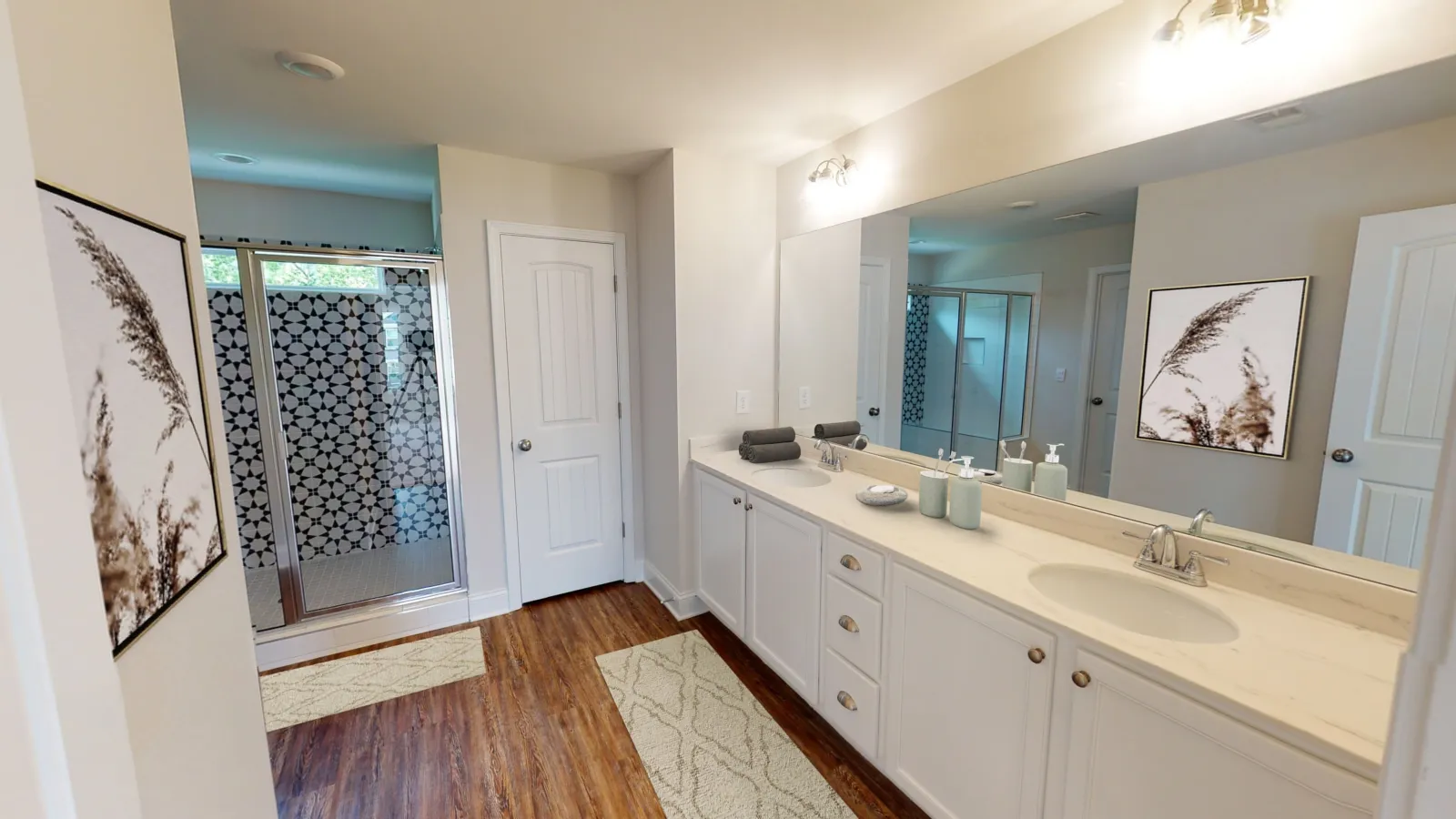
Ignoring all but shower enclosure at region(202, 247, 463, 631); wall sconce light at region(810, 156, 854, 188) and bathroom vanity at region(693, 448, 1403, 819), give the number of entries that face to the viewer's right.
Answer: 0

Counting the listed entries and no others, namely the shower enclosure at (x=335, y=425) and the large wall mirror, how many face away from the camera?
0

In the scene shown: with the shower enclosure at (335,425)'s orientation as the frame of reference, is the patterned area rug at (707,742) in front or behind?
in front

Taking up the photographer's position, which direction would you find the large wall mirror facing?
facing the viewer and to the left of the viewer

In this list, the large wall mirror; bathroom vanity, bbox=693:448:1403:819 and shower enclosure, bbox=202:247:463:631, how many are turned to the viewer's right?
0

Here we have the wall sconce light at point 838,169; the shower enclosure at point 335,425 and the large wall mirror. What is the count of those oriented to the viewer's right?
0

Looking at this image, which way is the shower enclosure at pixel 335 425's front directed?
toward the camera

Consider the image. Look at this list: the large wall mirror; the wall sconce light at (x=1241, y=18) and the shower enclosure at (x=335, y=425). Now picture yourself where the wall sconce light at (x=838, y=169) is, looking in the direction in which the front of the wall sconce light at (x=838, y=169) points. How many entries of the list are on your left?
2

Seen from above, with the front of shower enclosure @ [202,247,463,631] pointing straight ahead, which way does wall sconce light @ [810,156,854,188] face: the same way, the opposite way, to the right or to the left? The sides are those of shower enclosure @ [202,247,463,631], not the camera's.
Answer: to the right

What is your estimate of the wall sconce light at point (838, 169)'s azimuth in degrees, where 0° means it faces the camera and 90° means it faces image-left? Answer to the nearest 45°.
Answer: approximately 45°
